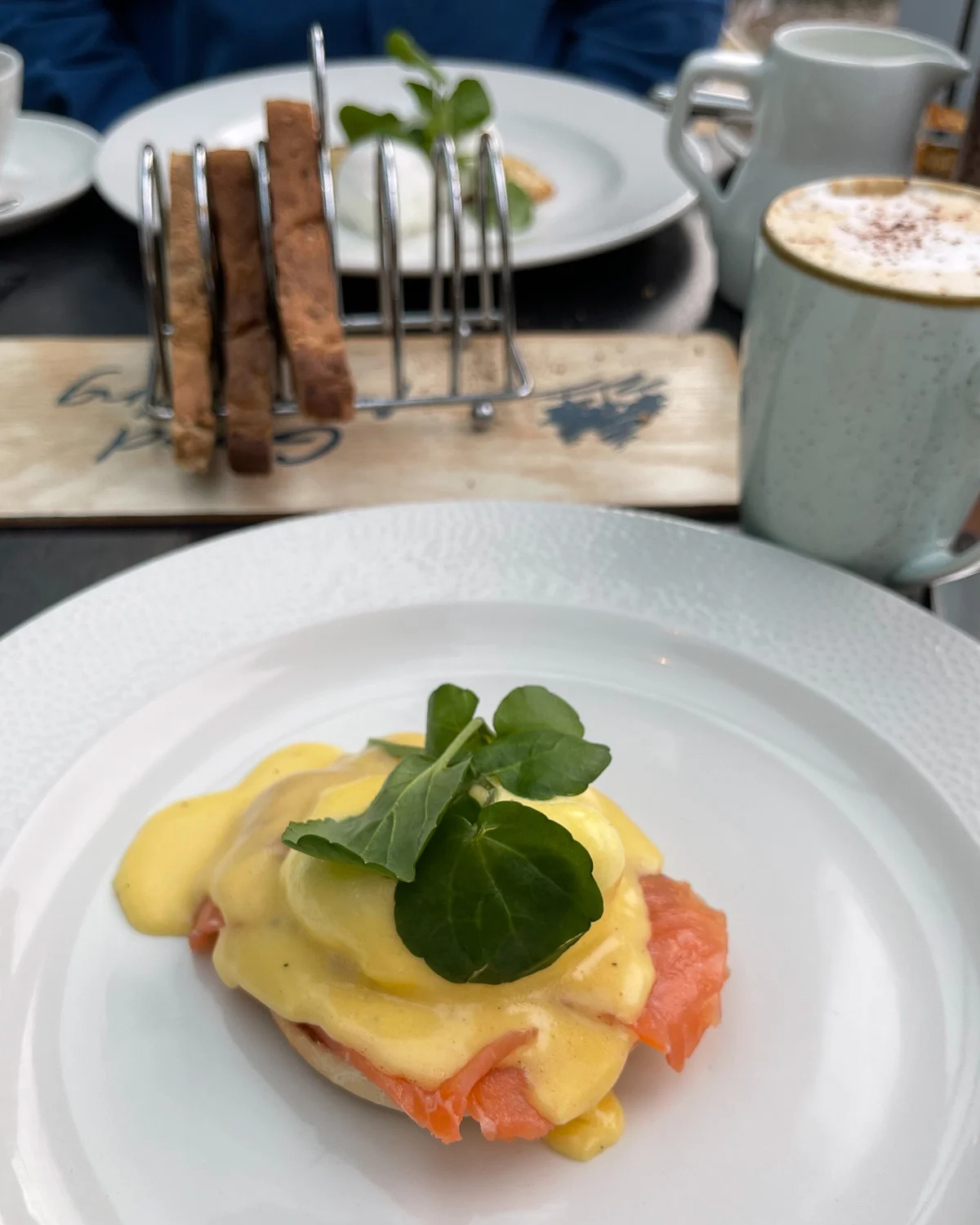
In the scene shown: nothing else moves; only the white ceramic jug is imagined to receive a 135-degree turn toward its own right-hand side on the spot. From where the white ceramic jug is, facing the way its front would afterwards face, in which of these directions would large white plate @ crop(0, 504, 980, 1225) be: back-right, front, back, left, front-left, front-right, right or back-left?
front-left

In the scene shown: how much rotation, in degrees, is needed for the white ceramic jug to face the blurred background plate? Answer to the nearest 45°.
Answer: approximately 135° to its left

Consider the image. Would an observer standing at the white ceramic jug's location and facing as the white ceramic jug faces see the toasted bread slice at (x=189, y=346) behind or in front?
behind

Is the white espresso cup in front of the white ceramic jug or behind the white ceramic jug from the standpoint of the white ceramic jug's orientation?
behind

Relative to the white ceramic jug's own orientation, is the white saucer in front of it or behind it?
behind

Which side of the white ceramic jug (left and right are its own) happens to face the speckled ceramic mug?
right

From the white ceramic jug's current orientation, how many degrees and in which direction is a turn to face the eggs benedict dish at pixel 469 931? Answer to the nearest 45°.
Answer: approximately 90° to its right

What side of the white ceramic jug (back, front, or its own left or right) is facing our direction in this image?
right

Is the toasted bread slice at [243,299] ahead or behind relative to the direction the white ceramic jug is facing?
behind
